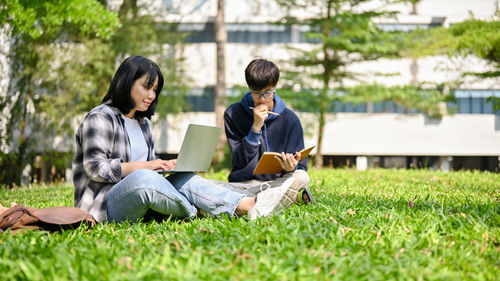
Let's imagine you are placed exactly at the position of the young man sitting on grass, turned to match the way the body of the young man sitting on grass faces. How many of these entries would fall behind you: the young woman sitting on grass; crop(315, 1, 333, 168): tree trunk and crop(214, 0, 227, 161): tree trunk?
2

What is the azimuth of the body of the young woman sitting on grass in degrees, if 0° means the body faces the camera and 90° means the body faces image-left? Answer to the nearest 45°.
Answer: approximately 270°

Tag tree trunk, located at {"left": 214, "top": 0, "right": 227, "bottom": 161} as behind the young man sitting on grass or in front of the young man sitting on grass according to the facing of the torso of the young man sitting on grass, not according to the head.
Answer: behind

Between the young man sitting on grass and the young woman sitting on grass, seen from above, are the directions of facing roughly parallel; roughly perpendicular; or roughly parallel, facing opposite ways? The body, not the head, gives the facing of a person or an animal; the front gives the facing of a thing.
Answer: roughly perpendicular

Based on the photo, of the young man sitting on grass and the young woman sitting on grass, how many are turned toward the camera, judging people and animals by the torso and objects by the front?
1

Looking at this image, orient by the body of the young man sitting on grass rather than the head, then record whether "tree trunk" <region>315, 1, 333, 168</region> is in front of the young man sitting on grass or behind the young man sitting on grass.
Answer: behind

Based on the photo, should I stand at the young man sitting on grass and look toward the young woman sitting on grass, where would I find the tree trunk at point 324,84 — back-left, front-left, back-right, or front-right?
back-right

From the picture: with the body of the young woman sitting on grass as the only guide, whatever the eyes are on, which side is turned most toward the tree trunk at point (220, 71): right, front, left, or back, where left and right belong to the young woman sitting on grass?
left

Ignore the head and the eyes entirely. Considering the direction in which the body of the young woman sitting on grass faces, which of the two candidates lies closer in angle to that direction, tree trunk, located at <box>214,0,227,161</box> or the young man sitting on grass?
the young man sitting on grass
